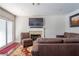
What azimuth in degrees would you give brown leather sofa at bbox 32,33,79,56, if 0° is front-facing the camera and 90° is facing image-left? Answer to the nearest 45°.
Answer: approximately 180°

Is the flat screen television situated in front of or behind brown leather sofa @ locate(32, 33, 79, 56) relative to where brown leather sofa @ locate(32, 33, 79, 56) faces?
in front

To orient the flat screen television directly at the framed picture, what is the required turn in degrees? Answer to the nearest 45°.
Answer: approximately 45° to its left

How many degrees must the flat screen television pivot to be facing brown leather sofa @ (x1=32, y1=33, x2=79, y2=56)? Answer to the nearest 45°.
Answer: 0° — it already faces it

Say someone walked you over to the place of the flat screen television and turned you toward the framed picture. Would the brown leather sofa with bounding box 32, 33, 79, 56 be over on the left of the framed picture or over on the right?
right

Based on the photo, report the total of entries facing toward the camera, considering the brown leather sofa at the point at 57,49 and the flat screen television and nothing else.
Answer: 1

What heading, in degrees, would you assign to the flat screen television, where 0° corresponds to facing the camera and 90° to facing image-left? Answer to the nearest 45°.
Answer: approximately 0°

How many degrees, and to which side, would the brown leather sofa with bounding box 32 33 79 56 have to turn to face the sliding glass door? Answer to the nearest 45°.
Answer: approximately 45° to its left

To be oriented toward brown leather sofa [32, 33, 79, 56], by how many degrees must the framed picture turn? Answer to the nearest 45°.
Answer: approximately 45° to its left

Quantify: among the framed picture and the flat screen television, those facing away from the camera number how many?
0

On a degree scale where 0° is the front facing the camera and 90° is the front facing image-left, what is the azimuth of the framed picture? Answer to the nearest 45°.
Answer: approximately 45°

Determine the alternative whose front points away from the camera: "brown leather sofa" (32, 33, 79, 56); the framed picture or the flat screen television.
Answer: the brown leather sofa

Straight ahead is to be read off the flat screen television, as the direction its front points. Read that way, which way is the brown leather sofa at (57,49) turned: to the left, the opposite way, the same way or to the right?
the opposite way
